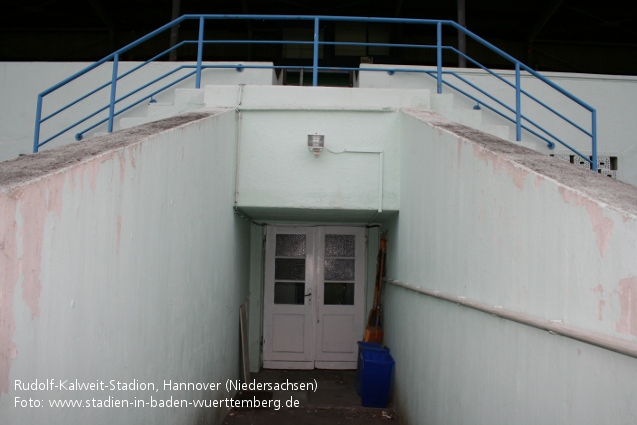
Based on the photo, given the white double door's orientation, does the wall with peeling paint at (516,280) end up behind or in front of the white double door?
in front

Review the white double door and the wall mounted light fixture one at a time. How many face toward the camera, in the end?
2

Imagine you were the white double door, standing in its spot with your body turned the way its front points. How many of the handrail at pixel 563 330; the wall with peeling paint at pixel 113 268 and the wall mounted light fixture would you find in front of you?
3

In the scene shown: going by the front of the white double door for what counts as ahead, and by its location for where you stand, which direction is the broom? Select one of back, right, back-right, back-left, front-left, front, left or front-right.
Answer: front-left

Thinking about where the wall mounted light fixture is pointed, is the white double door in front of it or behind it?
behind

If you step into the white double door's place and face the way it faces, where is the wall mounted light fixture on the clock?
The wall mounted light fixture is roughly at 12 o'clock from the white double door.

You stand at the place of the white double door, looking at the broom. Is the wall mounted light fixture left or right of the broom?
right

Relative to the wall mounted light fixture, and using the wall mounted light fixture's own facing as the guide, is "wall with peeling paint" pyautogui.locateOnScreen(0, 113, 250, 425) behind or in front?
in front

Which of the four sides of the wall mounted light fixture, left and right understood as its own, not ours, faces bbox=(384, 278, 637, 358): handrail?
front

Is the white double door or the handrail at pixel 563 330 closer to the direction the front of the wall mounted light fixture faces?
the handrail

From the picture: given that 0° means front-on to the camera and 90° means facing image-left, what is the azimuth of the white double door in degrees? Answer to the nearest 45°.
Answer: approximately 0°

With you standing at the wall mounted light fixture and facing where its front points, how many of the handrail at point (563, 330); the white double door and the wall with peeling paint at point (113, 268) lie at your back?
1
